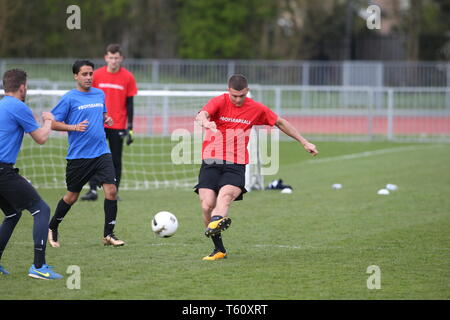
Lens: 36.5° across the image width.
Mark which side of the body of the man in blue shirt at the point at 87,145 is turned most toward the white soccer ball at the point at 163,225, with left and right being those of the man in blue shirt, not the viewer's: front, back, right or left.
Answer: front

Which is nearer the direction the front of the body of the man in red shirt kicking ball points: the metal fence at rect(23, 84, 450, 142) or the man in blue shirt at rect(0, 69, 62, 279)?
the man in blue shirt

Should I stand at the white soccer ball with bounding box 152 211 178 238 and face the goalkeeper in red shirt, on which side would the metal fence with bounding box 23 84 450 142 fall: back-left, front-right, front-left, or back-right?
front-right

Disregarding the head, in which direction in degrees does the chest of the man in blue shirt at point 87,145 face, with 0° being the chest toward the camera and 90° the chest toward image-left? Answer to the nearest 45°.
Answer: approximately 315°

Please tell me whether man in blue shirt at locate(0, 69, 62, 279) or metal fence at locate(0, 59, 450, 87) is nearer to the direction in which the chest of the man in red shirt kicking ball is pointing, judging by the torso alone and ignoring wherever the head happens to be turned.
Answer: the man in blue shirt

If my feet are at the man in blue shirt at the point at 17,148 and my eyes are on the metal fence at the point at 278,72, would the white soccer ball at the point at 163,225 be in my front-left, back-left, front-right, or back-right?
front-right

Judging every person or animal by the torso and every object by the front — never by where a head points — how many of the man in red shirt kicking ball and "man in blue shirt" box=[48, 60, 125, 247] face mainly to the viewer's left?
0

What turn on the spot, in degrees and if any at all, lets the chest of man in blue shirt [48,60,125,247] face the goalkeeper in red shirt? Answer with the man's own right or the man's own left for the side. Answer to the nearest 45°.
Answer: approximately 135° to the man's own left

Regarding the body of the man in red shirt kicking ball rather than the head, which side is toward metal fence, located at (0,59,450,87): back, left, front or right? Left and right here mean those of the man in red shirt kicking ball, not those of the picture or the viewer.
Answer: back

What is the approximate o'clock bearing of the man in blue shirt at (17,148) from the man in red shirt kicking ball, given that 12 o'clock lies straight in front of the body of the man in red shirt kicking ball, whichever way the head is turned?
The man in blue shirt is roughly at 2 o'clock from the man in red shirt kicking ball.

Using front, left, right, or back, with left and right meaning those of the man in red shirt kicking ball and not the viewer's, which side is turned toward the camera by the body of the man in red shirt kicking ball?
front
